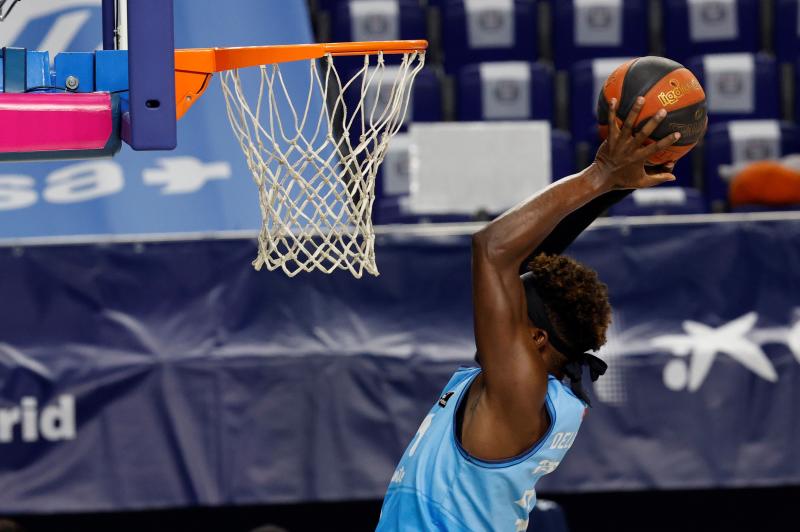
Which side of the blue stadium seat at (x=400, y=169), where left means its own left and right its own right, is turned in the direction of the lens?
front

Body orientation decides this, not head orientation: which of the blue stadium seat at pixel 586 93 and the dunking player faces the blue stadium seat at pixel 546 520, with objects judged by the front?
the blue stadium seat at pixel 586 93

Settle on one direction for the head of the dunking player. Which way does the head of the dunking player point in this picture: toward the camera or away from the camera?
away from the camera

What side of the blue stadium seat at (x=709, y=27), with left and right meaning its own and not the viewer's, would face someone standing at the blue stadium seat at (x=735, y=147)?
front

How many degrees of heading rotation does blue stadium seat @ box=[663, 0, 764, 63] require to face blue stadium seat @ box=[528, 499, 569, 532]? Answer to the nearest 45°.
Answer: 0° — it already faces it

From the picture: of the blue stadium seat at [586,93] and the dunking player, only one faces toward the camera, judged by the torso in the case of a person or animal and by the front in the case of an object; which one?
the blue stadium seat

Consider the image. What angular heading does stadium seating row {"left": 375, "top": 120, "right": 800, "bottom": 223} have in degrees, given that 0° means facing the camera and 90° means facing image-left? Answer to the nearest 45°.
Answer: approximately 0°

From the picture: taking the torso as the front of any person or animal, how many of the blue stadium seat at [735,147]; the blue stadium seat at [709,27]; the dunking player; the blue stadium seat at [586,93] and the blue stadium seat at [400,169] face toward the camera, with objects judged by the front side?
4

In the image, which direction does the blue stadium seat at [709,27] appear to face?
toward the camera

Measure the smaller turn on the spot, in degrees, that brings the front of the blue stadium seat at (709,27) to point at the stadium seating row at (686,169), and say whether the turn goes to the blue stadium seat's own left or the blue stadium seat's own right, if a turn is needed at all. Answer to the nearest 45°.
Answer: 0° — it already faces it
